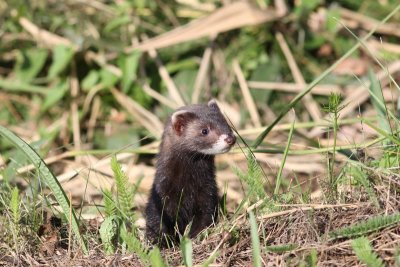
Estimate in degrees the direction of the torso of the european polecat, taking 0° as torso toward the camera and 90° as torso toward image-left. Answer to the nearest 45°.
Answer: approximately 315°

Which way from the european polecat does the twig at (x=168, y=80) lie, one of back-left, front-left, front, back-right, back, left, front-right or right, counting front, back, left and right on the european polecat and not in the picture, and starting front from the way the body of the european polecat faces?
back-left

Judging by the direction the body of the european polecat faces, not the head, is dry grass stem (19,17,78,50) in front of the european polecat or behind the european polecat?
behind

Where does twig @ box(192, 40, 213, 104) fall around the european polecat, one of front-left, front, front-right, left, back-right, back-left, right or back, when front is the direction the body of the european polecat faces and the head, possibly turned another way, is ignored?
back-left

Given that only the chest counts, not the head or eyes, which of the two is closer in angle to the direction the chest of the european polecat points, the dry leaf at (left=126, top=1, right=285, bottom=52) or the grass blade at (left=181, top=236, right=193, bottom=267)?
the grass blade

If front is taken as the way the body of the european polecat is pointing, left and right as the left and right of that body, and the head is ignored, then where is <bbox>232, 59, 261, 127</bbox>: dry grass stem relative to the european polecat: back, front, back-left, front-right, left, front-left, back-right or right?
back-left

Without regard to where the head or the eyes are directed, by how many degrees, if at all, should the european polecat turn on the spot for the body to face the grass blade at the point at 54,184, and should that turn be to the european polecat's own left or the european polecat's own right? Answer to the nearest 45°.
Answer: approximately 90° to the european polecat's own right

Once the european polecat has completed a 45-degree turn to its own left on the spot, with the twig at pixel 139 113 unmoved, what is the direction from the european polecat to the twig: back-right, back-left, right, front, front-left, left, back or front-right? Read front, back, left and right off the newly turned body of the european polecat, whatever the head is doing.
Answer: left

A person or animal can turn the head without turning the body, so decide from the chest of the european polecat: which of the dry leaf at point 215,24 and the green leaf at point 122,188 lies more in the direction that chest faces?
the green leaf

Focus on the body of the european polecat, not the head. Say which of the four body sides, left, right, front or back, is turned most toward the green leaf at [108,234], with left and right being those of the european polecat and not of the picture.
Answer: right

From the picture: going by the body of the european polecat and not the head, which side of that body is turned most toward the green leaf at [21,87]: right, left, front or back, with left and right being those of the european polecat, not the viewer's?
back
